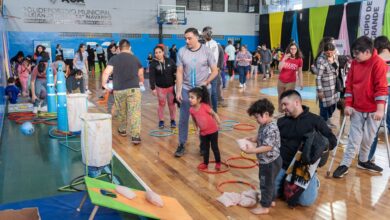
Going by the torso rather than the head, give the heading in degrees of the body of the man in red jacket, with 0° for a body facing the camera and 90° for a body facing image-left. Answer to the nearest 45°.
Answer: approximately 45°

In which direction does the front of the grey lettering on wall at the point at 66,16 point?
toward the camera

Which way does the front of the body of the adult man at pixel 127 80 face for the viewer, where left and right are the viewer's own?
facing away from the viewer

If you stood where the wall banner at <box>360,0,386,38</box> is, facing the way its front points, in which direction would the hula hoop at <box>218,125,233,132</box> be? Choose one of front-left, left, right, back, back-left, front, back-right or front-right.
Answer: front

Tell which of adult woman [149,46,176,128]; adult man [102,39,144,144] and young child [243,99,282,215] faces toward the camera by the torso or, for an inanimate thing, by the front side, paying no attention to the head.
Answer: the adult woman

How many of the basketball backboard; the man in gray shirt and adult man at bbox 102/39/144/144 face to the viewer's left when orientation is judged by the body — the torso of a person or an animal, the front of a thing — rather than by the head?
0

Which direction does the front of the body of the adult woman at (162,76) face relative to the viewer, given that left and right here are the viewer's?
facing the viewer

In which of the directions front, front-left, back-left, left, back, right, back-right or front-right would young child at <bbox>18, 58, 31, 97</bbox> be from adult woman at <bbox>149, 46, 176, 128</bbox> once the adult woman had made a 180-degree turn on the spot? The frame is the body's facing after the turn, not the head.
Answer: front-left

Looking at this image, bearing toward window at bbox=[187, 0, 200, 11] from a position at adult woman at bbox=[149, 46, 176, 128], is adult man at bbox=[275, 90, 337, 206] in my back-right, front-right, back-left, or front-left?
back-right

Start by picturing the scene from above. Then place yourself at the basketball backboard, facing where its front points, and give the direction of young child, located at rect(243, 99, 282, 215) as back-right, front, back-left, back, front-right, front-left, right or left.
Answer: front

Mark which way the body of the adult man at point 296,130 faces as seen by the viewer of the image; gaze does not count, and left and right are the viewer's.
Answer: facing the viewer and to the left of the viewer

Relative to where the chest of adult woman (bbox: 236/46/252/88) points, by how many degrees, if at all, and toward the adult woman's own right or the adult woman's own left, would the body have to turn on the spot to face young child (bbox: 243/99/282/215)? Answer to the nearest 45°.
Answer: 0° — they already face them

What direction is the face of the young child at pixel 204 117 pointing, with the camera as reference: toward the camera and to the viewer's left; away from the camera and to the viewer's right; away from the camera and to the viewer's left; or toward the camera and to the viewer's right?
toward the camera and to the viewer's left

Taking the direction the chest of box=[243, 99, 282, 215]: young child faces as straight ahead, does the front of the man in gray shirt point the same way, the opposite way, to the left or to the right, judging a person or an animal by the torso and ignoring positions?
to the left

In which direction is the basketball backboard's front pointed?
toward the camera

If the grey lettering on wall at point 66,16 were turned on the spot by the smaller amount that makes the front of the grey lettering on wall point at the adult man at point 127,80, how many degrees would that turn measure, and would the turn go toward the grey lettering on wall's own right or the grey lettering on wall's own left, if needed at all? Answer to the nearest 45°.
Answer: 0° — it already faces them

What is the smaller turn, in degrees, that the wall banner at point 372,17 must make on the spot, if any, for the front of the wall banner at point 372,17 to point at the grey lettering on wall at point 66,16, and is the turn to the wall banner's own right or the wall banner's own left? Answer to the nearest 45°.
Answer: approximately 90° to the wall banner's own right
